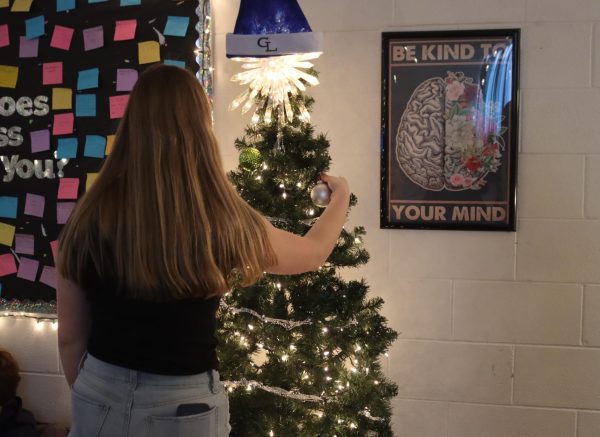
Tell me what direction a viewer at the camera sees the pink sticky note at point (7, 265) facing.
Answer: facing the viewer

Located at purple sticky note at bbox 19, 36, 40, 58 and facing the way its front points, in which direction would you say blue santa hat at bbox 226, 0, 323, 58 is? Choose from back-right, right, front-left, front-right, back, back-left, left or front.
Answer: front-left

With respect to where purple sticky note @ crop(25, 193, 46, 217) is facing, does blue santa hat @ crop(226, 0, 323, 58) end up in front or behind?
in front

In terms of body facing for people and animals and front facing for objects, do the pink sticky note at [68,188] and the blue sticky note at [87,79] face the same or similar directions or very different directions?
same or similar directions

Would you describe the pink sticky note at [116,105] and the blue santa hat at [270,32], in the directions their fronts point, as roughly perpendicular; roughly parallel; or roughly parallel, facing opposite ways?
roughly parallel

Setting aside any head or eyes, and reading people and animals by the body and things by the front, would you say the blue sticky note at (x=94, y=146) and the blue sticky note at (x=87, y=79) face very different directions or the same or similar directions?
same or similar directions

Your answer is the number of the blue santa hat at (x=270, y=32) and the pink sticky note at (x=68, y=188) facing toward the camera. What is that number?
2

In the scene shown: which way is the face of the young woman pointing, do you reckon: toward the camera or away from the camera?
away from the camera

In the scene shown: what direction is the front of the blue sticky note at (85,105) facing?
toward the camera

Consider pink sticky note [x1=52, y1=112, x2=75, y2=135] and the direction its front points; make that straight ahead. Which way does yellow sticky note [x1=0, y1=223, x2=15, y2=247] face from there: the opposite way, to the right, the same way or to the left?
the same way

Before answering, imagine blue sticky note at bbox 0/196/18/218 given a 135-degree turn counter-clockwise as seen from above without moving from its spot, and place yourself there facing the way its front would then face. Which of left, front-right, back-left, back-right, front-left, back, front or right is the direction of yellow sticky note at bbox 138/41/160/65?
right

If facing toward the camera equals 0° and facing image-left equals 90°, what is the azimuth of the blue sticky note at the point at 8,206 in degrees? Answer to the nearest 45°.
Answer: approximately 0°

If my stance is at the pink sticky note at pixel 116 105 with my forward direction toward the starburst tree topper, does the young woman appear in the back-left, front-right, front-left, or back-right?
front-right

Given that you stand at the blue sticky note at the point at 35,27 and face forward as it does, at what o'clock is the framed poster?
The framed poster is roughly at 10 o'clock from the blue sticky note.

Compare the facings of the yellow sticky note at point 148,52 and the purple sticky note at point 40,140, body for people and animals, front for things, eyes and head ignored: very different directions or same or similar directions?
same or similar directions

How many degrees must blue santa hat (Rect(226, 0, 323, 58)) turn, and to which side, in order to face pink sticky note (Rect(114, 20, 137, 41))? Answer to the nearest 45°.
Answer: approximately 135° to its right

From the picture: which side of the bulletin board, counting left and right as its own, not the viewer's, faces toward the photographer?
front

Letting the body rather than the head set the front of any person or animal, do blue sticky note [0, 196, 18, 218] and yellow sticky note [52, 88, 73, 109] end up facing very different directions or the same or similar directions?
same or similar directions
